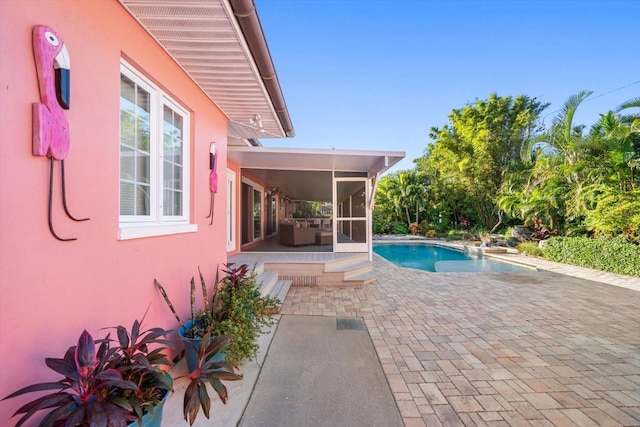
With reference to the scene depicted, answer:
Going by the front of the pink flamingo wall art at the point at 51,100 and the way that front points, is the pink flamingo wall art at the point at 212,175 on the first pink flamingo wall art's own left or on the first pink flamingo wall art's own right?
on the first pink flamingo wall art's own left

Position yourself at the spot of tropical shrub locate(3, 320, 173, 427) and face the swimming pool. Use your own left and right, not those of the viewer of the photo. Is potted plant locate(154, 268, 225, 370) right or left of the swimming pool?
left

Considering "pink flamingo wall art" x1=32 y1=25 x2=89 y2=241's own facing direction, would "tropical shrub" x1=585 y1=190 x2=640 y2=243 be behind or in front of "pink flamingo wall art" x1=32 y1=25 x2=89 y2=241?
in front

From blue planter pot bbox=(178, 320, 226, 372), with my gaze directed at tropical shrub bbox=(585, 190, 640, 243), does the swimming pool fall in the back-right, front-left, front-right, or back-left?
front-left

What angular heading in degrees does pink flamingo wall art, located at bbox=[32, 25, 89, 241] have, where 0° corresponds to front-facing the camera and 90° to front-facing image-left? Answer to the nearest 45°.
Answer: approximately 315°

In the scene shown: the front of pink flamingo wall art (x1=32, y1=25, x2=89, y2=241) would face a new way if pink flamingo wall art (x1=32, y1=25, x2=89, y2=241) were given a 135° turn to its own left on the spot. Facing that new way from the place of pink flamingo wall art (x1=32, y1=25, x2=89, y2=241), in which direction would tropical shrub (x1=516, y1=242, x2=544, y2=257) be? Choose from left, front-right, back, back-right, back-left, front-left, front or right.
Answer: right

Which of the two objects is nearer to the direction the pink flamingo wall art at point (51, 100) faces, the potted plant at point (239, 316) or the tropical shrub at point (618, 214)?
the tropical shrub

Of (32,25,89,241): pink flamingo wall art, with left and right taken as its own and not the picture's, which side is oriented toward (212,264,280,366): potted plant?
left
